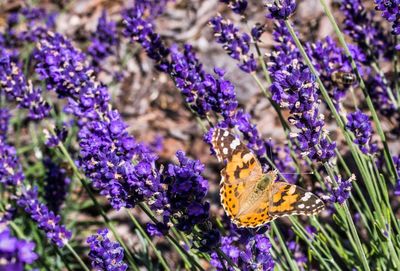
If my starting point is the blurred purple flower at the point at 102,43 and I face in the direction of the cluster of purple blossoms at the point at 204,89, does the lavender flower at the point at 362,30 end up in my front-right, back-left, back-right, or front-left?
front-left

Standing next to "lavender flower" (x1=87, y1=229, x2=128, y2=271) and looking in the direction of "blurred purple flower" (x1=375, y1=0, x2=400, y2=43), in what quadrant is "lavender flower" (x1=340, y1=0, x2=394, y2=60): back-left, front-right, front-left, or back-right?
front-left

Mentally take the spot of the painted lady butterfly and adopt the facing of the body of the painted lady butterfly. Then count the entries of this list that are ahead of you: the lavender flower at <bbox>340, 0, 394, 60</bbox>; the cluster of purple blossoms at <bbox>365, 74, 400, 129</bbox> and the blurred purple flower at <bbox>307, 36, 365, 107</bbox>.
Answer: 3

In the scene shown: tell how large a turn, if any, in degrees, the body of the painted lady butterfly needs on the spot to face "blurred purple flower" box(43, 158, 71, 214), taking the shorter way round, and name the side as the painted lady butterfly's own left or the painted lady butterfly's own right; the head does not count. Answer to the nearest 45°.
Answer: approximately 90° to the painted lady butterfly's own left

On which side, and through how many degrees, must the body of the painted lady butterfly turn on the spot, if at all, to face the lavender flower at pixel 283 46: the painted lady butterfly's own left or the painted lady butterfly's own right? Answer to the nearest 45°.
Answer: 0° — it already faces it

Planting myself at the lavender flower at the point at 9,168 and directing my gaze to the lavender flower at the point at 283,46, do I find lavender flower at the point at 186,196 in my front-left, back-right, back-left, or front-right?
front-right

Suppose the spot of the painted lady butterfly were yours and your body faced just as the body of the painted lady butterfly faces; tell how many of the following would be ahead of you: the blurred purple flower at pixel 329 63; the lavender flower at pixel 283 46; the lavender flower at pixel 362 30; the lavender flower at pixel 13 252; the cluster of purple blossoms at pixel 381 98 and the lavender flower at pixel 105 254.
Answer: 4

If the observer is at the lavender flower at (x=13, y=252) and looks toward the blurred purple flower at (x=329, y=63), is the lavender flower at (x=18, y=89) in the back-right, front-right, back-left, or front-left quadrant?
front-left

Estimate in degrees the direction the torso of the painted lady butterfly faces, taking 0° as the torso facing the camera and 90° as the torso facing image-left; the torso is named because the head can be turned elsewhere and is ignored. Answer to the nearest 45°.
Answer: approximately 225°

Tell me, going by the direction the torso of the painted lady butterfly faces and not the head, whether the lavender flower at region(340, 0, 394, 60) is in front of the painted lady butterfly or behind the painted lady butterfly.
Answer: in front

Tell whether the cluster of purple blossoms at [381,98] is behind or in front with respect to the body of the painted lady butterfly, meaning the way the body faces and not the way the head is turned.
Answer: in front
